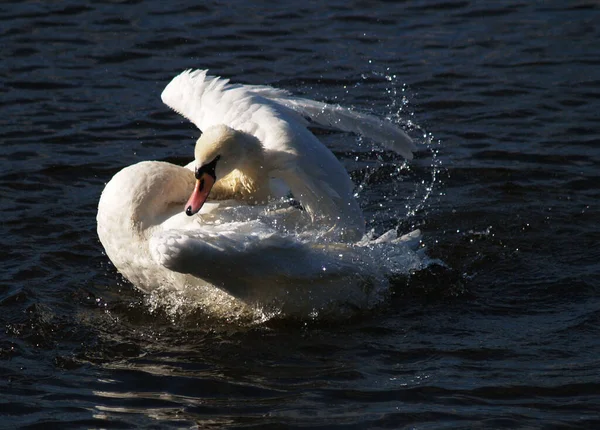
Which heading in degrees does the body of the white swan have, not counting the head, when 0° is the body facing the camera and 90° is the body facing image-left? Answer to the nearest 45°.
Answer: approximately 90°
